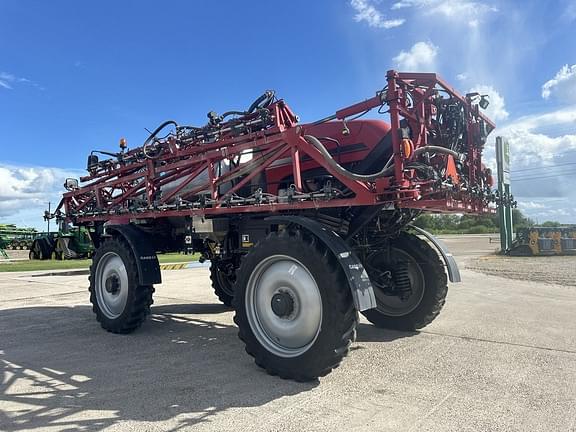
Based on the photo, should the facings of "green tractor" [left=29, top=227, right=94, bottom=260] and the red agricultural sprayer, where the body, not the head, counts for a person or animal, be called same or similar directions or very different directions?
very different directions
